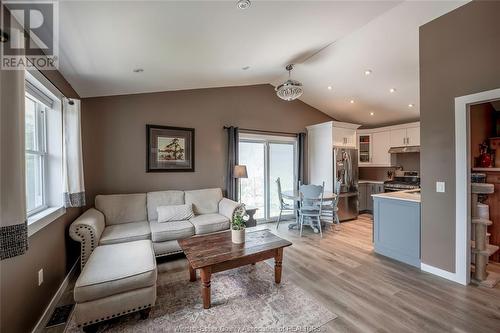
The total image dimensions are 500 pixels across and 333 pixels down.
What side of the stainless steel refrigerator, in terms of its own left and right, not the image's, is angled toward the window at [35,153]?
right

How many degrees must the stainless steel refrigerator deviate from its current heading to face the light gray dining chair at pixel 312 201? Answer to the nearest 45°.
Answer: approximately 90° to its right

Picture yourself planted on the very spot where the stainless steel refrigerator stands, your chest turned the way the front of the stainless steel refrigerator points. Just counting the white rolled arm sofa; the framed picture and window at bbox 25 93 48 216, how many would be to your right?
3

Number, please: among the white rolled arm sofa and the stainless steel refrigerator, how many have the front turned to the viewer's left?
0

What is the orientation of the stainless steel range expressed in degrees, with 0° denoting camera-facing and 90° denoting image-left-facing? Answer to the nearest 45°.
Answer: approximately 45°

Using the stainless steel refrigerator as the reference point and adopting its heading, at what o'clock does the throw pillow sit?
The throw pillow is roughly at 3 o'clock from the stainless steel refrigerator.

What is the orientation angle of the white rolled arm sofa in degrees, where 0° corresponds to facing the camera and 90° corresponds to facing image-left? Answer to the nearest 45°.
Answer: approximately 315°

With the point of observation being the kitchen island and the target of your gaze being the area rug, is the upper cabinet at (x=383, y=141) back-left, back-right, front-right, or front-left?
back-right

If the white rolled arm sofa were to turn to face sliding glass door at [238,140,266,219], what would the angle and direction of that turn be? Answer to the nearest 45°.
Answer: approximately 90° to its left

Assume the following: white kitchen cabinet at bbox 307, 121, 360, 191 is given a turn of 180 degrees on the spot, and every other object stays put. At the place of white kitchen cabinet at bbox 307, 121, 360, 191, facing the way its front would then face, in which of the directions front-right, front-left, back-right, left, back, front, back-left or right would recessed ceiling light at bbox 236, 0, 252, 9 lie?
back-left

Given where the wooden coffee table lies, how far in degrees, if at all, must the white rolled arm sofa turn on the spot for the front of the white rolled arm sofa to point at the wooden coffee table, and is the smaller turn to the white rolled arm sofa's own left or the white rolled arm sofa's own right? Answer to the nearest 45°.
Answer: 0° — it already faces it

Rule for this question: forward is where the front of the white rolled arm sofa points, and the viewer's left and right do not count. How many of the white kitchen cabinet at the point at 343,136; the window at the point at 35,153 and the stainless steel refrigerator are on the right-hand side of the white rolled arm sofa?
1
